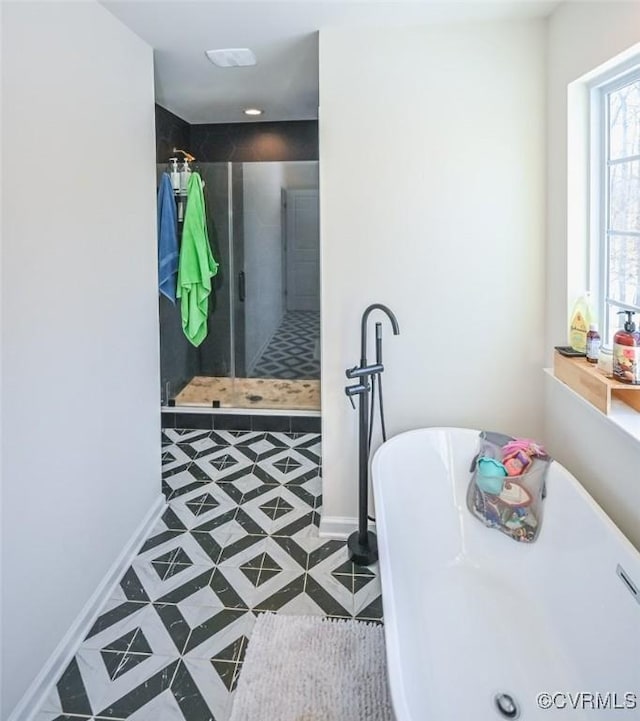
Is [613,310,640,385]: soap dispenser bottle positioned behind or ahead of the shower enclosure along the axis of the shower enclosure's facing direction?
ahead

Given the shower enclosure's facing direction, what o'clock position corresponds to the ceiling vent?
The ceiling vent is roughly at 12 o'clock from the shower enclosure.

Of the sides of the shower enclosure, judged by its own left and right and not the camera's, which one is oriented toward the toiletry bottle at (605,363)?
front

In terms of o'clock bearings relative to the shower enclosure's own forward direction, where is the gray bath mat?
The gray bath mat is roughly at 12 o'clock from the shower enclosure.

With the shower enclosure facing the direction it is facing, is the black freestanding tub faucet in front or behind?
in front

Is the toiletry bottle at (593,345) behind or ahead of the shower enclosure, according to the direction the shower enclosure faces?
ahead

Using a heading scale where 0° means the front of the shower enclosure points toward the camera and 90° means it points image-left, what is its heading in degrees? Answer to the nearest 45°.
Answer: approximately 0°
